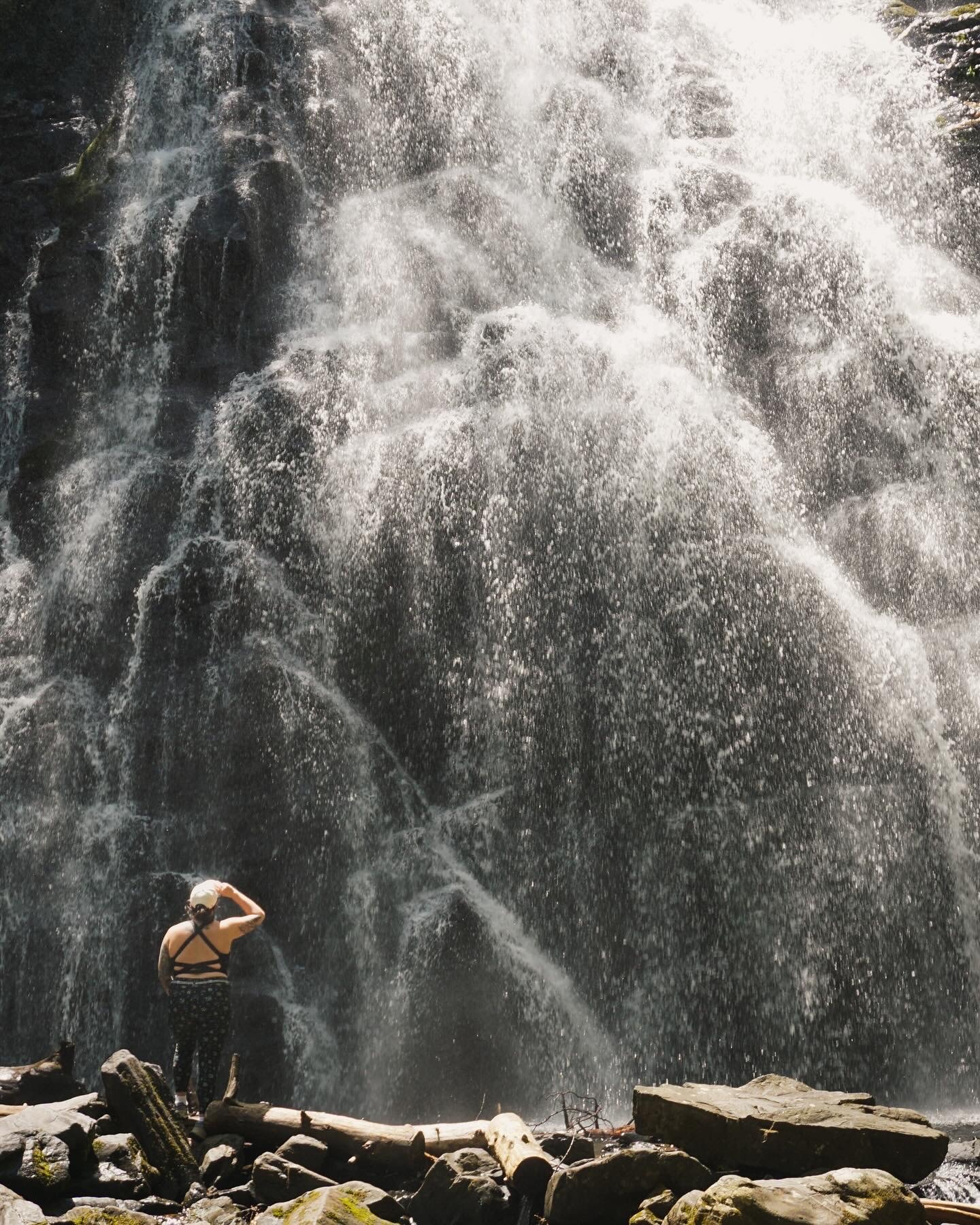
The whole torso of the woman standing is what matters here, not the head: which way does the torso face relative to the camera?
away from the camera

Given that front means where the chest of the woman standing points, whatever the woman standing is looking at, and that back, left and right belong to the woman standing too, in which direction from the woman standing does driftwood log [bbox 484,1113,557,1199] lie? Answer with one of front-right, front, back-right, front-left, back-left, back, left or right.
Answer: back-right

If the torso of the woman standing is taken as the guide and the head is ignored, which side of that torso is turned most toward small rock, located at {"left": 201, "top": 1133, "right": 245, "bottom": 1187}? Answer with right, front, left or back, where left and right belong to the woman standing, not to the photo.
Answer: back

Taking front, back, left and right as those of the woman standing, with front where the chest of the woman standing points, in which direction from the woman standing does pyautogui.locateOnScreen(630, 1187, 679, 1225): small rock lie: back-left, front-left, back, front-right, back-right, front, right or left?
back-right

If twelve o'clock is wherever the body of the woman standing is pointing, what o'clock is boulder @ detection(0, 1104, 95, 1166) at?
The boulder is roughly at 7 o'clock from the woman standing.

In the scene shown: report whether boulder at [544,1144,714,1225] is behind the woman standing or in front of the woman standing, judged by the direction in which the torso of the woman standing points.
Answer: behind

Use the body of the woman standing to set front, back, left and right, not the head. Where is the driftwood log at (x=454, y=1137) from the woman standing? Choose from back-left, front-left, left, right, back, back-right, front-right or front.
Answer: back-right

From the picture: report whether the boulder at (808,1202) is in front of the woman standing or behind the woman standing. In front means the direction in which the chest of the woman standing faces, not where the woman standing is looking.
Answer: behind

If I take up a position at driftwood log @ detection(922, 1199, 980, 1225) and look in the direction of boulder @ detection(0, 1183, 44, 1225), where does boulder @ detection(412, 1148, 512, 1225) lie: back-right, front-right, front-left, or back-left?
front-right

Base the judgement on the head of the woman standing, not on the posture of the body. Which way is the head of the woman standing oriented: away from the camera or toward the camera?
away from the camera

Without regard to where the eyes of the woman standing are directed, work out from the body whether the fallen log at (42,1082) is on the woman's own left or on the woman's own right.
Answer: on the woman's own left

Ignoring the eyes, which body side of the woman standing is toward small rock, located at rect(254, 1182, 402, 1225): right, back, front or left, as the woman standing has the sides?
back

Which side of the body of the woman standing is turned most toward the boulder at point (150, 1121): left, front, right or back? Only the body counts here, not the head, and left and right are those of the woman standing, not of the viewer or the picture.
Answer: back

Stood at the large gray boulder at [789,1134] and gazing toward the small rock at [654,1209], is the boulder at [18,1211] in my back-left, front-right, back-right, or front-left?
front-right

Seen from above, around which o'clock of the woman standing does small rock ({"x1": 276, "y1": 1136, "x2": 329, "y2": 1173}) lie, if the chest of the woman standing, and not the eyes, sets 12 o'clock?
The small rock is roughly at 5 o'clock from the woman standing.

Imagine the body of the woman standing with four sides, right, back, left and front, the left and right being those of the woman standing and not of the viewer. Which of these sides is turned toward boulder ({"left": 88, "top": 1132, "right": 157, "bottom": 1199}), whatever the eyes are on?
back

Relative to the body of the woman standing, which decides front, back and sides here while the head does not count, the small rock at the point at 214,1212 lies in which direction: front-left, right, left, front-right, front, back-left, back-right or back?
back
